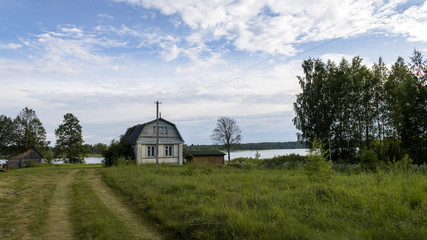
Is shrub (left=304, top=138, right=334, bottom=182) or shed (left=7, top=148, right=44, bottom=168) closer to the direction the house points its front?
the shrub

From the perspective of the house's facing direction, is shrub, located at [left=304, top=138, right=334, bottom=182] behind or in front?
in front

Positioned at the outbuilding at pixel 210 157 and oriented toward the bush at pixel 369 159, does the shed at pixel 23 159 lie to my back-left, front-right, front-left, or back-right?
back-right

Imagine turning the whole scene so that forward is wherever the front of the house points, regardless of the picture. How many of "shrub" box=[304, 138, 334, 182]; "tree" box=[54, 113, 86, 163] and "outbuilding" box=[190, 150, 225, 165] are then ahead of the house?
1

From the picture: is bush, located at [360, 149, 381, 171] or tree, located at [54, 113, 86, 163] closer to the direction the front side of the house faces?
the bush

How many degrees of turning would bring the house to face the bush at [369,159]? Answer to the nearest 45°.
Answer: approximately 45° to its left

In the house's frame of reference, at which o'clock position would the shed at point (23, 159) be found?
The shed is roughly at 4 o'clock from the house.

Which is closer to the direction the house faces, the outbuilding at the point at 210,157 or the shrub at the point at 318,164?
the shrub

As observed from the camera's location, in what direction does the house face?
facing the viewer
